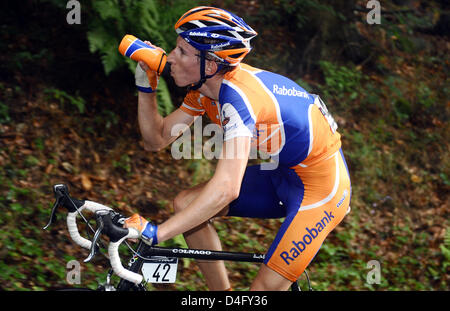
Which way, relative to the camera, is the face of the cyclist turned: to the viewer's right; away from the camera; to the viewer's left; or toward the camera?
to the viewer's left

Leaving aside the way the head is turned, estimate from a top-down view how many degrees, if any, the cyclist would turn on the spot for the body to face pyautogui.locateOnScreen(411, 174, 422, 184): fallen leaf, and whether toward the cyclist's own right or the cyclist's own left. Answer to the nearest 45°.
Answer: approximately 135° to the cyclist's own right

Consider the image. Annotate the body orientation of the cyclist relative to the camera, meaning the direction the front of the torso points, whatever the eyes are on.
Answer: to the viewer's left
